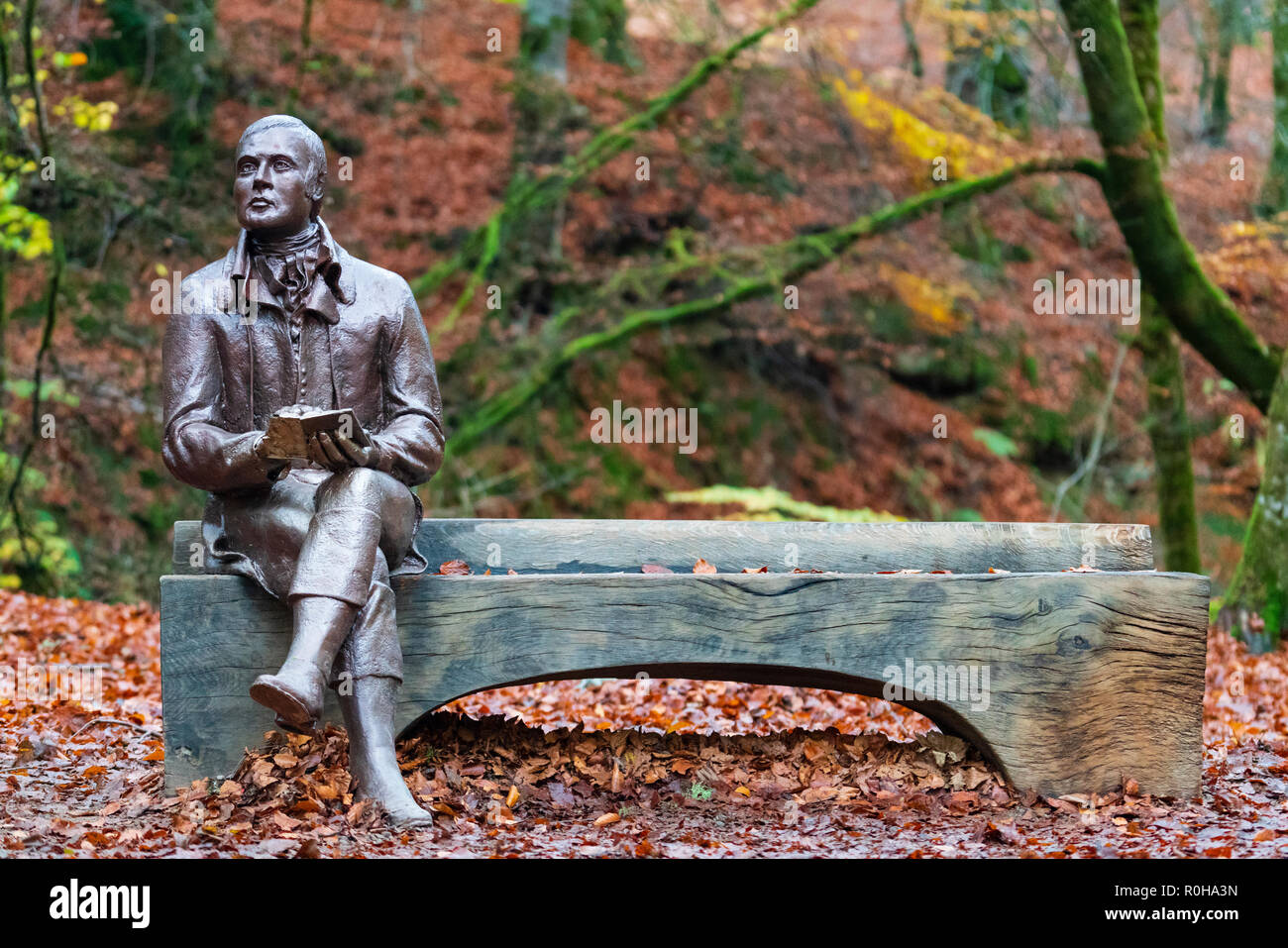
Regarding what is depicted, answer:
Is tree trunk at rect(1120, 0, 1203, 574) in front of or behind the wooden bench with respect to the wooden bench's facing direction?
behind

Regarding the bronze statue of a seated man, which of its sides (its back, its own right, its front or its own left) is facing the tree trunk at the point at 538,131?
back

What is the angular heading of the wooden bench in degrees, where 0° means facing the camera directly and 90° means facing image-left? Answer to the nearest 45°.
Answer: approximately 0°

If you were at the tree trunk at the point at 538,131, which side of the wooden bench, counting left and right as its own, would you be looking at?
back

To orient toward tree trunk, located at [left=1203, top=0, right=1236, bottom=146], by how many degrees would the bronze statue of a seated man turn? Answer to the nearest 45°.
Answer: approximately 135° to its left

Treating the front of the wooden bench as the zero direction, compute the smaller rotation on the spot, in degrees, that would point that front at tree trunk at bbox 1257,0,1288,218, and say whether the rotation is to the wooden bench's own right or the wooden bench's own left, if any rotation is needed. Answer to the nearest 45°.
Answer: approximately 135° to the wooden bench's own left
